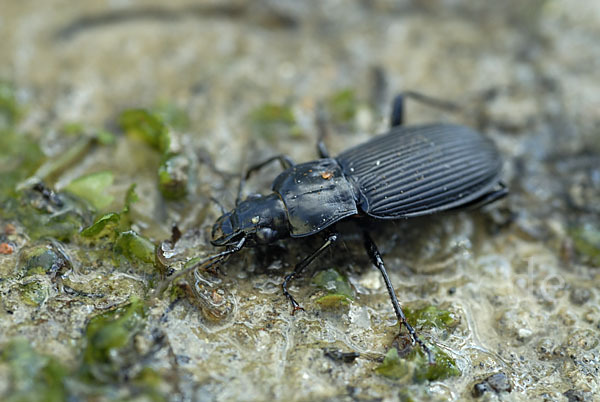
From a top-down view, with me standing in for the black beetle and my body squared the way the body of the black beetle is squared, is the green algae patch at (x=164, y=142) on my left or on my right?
on my right

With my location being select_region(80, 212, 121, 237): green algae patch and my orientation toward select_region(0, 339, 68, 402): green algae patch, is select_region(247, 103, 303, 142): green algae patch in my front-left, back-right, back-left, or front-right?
back-left

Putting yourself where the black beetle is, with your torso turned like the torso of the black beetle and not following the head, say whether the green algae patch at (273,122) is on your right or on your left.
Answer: on your right

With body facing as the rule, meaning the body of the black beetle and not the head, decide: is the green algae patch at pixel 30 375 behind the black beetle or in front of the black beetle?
in front

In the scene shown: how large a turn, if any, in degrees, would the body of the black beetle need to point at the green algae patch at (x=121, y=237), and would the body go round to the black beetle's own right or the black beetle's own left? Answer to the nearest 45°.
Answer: approximately 45° to the black beetle's own right

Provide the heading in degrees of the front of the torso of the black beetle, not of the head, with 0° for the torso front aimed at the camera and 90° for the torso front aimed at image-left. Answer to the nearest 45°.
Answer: approximately 45°

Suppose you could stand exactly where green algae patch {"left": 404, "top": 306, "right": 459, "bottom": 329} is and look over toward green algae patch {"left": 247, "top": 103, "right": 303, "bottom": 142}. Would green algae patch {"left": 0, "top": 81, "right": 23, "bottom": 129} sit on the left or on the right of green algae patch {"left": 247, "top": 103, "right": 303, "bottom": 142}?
left

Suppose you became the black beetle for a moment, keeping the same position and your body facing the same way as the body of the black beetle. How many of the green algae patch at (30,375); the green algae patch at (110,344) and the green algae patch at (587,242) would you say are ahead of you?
2

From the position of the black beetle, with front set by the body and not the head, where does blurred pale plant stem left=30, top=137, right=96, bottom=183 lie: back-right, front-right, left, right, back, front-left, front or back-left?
front-right

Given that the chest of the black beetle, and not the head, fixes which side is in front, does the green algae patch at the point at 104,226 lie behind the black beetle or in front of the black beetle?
in front

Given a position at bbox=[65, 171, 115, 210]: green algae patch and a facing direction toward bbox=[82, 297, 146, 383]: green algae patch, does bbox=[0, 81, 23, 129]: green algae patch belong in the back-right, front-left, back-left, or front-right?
back-right
